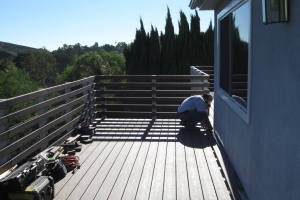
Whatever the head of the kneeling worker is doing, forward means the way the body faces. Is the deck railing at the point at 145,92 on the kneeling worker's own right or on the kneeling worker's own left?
on the kneeling worker's own left

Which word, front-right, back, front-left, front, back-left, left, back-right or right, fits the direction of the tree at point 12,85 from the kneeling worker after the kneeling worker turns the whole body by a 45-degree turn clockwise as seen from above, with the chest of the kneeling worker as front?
back

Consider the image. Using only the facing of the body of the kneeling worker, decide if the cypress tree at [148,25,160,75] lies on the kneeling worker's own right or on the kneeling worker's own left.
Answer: on the kneeling worker's own left

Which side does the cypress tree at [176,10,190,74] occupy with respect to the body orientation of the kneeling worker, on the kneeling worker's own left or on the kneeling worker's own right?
on the kneeling worker's own left

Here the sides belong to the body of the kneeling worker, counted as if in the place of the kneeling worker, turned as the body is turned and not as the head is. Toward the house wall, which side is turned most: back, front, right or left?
right

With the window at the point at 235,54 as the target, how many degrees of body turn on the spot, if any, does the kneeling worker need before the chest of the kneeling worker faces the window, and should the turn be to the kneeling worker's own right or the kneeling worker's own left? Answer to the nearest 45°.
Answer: approximately 90° to the kneeling worker's own right

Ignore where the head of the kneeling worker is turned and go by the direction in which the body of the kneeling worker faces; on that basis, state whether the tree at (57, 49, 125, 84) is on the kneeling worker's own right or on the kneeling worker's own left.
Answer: on the kneeling worker's own left
